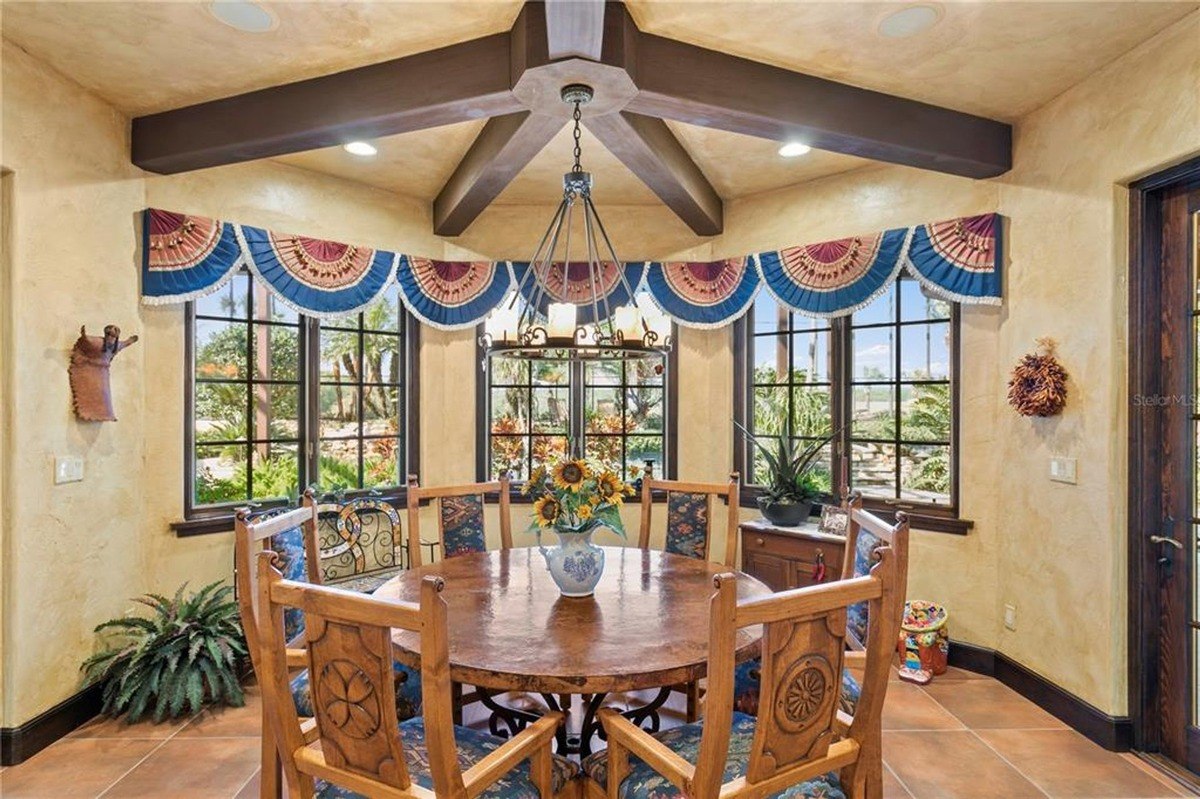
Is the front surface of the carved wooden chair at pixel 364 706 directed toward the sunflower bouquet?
yes

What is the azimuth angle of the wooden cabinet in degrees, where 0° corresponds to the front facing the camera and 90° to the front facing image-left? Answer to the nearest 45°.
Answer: approximately 45°

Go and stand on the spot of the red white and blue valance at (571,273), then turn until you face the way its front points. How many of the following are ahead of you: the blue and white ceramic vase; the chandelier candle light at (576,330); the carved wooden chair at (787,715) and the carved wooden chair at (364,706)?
4

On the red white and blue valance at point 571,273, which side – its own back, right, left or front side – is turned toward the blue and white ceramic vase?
front

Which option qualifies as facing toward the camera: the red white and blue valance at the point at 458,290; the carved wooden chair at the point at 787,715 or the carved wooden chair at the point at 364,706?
the red white and blue valance

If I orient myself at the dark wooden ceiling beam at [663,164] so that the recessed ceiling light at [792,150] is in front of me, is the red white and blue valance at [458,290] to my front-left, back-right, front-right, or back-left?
back-left

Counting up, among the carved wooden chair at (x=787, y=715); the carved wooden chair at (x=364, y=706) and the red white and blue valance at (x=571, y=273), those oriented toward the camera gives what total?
1

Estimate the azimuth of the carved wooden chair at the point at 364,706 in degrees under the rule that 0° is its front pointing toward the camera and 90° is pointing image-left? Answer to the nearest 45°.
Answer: approximately 225°

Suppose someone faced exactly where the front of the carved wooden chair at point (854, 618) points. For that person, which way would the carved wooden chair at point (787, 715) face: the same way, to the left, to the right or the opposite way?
to the right

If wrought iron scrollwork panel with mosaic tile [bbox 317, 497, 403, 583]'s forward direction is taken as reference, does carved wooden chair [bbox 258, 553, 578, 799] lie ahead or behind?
ahead

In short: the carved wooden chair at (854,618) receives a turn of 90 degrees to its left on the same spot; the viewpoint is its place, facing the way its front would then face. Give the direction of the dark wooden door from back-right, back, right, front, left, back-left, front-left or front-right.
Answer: left

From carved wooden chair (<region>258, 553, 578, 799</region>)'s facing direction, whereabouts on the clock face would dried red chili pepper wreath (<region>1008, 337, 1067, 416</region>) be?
The dried red chili pepper wreath is roughly at 1 o'clock from the carved wooden chair.

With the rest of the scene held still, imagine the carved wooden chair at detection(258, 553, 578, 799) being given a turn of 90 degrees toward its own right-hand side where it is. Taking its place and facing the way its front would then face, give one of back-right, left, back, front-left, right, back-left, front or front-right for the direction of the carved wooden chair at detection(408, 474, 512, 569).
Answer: back-left

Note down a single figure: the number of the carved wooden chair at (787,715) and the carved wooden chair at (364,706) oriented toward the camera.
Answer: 0
